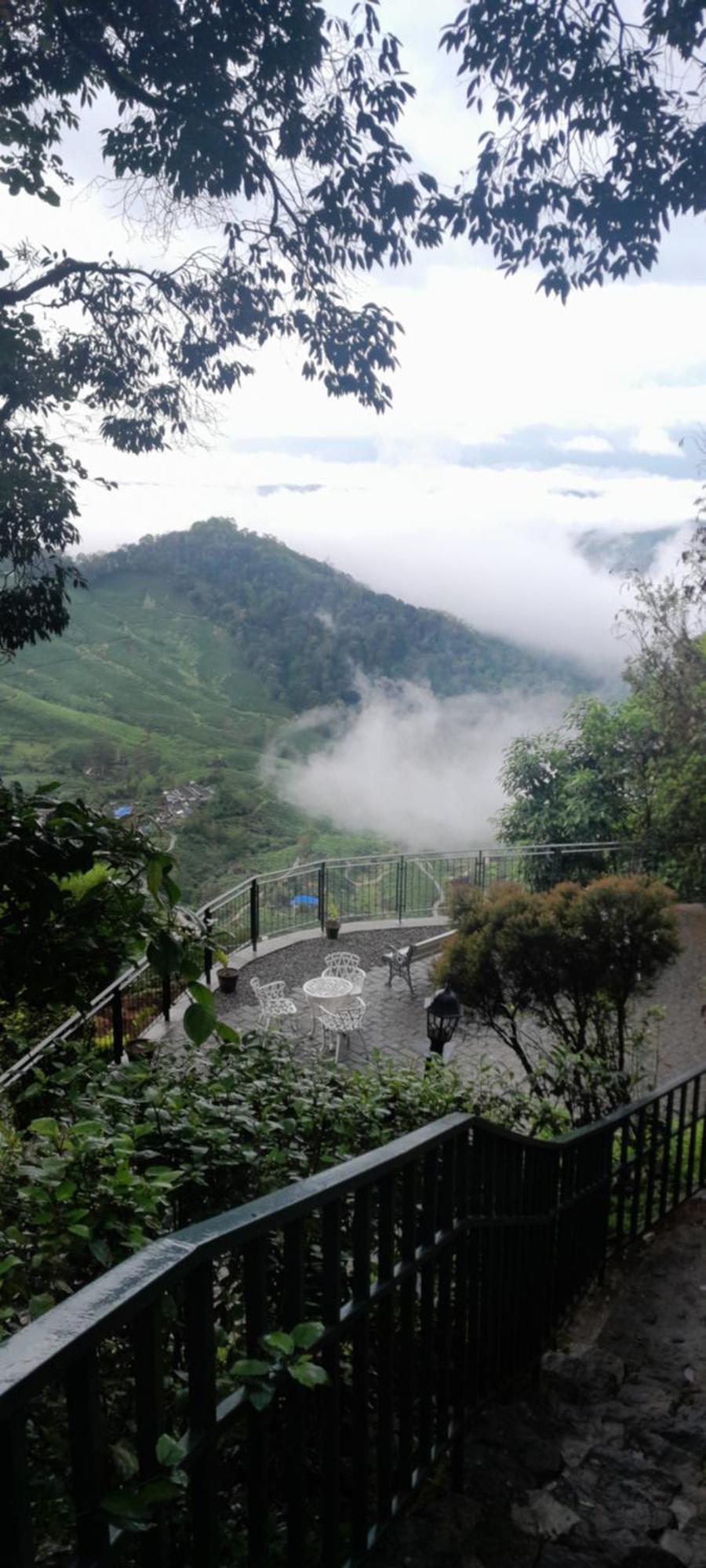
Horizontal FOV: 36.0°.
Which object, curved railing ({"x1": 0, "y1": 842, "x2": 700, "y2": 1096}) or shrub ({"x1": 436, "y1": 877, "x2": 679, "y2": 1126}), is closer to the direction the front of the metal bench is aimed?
the curved railing

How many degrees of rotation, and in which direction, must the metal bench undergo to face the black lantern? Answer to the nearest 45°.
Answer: approximately 135° to its left

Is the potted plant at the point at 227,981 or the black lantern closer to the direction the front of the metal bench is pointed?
the potted plant
